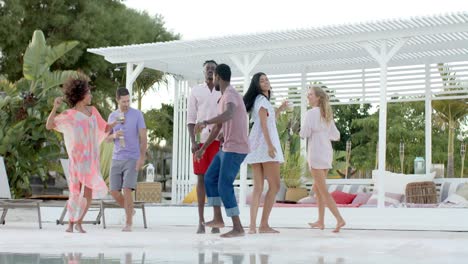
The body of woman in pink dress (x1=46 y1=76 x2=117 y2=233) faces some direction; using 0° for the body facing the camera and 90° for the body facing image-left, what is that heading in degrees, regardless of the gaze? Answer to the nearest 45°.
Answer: approximately 315°

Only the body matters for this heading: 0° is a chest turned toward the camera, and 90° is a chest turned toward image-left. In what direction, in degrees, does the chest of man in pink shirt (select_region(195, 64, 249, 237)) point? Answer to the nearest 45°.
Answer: approximately 90°

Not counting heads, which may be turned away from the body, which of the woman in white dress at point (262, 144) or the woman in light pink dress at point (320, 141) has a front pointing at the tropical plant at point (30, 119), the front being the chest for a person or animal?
the woman in light pink dress at point (320, 141)

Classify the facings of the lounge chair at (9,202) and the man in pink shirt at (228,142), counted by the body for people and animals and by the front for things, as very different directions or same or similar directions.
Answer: very different directions

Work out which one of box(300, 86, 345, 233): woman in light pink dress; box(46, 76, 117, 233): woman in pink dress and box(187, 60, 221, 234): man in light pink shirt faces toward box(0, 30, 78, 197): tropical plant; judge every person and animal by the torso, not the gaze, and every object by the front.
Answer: the woman in light pink dress

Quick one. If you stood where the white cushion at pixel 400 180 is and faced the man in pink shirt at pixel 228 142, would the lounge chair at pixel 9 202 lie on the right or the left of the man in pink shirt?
right
